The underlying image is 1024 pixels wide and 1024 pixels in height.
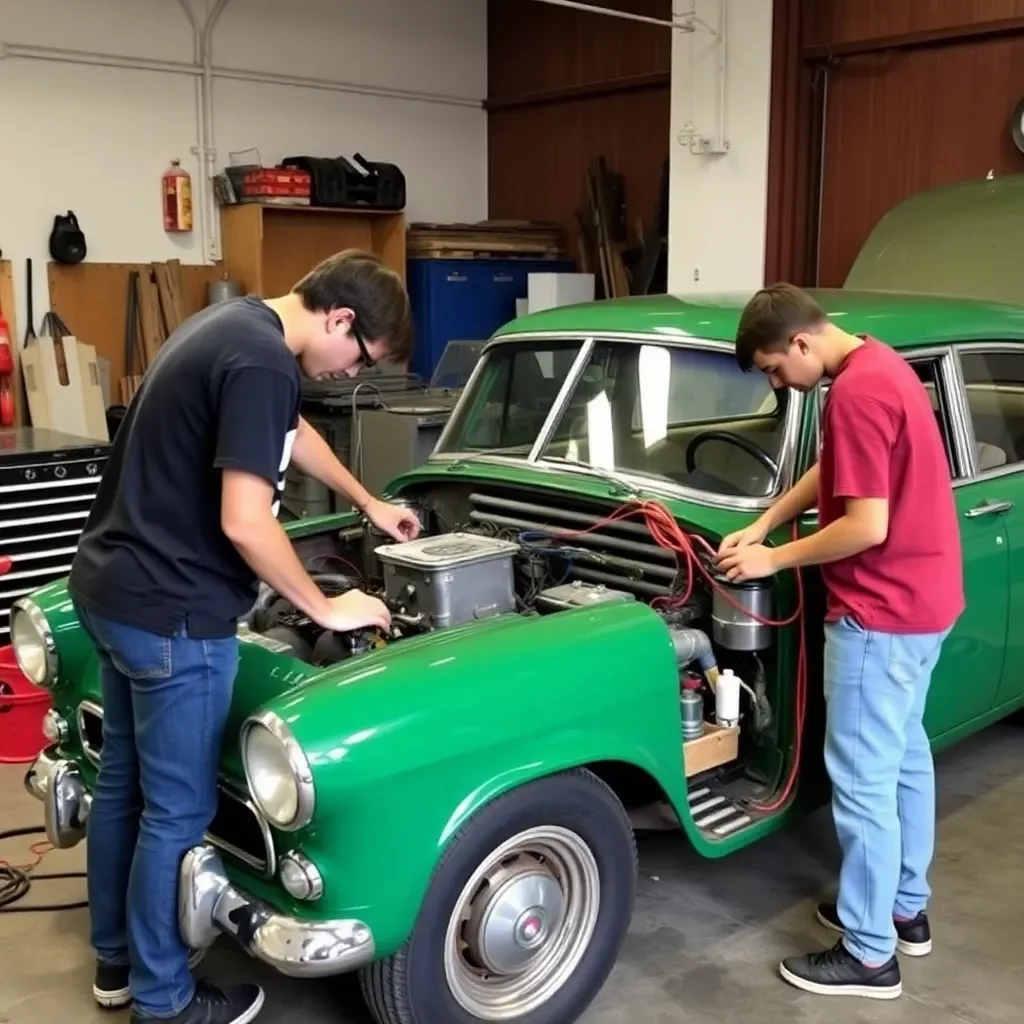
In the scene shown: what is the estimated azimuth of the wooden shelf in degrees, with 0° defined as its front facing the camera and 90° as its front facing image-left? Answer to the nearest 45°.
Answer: approximately 315°

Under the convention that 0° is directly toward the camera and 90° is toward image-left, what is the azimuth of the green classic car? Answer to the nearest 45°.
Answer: approximately 45°

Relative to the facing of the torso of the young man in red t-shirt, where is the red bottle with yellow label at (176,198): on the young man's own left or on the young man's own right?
on the young man's own right

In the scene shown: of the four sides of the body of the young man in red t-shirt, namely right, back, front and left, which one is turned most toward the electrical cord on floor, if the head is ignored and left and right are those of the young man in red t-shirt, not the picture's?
front

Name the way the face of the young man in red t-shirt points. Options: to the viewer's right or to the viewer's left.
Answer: to the viewer's left

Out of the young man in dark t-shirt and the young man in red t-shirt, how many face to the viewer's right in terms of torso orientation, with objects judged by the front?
1

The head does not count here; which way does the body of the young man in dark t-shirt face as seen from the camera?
to the viewer's right

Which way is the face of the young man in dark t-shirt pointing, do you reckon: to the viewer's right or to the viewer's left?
to the viewer's right

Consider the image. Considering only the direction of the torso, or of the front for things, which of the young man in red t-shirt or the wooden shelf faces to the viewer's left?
the young man in red t-shirt

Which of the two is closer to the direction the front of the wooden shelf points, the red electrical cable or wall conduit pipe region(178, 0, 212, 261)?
the red electrical cable

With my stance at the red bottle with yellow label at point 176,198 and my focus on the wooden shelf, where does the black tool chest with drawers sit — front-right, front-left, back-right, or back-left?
back-right

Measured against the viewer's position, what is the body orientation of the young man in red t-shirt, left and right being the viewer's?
facing to the left of the viewer

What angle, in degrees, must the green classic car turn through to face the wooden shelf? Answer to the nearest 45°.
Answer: approximately 135° to its right

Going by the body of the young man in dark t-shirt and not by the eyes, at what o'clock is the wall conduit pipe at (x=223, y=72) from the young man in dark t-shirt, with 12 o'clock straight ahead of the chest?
The wall conduit pipe is roughly at 9 o'clock from the young man in dark t-shirt.

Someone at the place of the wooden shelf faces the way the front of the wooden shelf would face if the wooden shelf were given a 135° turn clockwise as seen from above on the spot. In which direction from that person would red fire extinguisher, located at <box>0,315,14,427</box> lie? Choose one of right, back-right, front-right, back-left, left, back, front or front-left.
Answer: front-left
